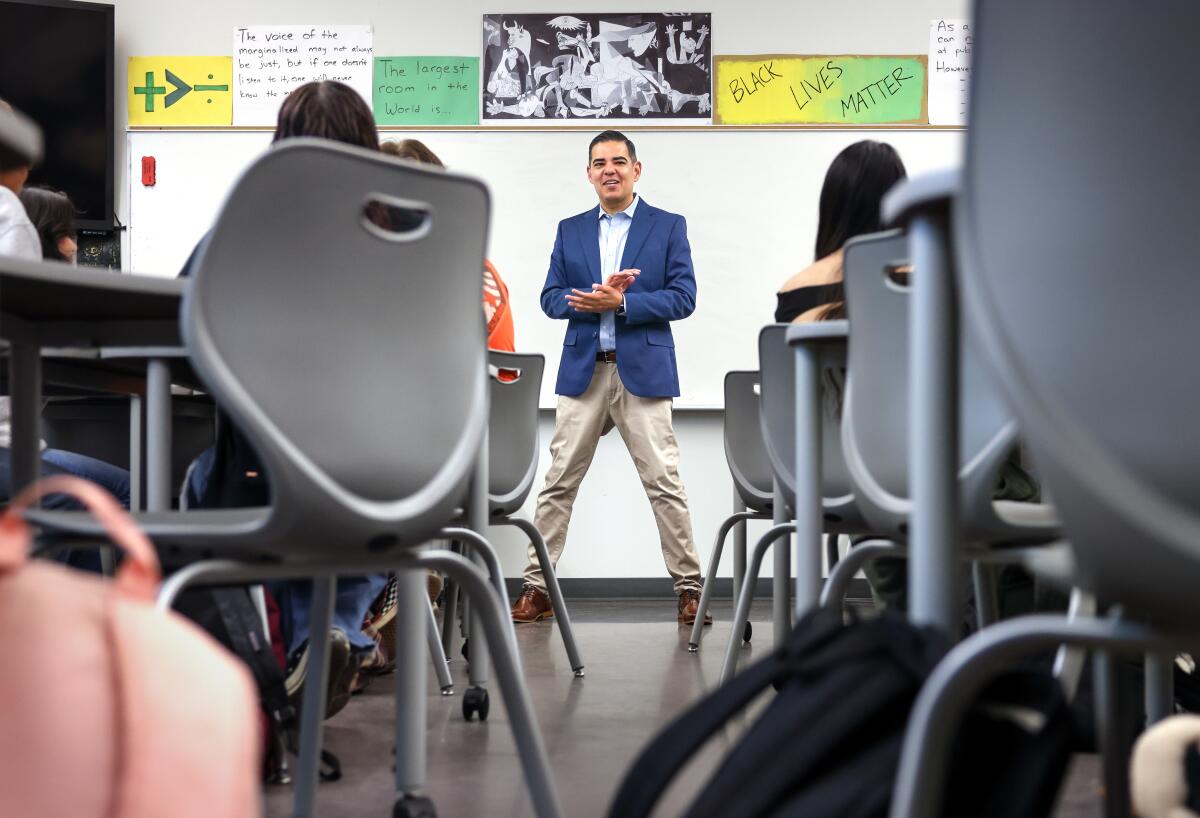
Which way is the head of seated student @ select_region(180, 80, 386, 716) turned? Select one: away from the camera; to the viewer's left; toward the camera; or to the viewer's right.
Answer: away from the camera

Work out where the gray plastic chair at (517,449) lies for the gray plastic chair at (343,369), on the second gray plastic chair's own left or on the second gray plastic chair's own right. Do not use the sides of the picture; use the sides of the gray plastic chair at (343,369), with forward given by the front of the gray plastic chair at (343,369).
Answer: on the second gray plastic chair's own right

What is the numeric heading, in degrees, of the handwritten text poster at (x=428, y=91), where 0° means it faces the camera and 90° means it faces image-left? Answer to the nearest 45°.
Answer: approximately 0°

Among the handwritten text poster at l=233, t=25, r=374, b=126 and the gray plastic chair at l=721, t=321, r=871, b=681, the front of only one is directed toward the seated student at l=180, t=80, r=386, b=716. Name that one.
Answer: the handwritten text poster

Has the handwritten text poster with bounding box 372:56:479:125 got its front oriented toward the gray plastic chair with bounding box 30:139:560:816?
yes
